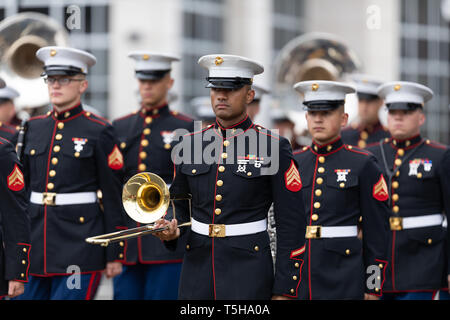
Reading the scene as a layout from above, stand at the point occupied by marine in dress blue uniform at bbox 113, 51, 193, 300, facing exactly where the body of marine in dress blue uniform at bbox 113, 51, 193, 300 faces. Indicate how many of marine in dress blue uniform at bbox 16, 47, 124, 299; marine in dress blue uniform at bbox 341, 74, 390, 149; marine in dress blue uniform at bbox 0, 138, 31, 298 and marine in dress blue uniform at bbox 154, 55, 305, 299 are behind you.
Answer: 1

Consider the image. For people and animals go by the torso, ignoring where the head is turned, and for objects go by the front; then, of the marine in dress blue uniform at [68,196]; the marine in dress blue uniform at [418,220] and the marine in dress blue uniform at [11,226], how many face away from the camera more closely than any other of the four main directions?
0

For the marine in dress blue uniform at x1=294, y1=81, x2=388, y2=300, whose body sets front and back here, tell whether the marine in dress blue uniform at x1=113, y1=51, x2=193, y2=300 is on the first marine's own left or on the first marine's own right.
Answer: on the first marine's own right

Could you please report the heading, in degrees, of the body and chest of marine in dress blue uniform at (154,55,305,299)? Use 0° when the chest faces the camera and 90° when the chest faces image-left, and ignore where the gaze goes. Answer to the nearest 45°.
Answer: approximately 45°

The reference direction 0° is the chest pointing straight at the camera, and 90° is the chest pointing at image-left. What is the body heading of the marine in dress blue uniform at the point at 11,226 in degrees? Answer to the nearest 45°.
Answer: approximately 45°

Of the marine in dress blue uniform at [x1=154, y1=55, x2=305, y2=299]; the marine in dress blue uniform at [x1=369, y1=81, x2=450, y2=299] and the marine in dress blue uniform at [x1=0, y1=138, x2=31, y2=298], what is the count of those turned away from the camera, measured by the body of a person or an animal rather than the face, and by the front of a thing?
0

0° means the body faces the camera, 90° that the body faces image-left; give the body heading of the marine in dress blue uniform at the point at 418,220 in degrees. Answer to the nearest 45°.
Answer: approximately 45°

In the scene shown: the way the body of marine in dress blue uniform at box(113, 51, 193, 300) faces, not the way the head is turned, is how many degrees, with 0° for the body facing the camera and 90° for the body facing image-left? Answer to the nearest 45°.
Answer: approximately 45°

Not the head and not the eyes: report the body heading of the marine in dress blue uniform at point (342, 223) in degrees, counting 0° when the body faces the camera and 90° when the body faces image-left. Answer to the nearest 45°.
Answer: approximately 45°

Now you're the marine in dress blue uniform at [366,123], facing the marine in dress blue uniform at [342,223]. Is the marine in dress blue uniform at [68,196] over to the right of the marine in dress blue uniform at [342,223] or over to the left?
right

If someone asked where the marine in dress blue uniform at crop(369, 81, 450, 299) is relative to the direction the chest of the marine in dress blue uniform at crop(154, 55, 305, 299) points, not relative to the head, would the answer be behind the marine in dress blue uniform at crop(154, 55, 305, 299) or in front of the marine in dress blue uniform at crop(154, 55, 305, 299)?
behind

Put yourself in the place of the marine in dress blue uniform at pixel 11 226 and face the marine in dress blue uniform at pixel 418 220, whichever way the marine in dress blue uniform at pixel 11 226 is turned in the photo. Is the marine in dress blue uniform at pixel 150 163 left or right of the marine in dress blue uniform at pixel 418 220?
left

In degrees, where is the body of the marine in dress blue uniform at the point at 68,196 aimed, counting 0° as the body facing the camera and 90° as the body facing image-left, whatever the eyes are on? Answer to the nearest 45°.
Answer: approximately 45°
